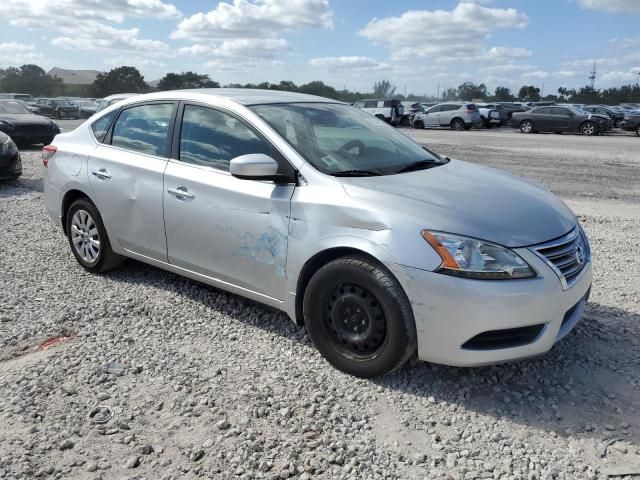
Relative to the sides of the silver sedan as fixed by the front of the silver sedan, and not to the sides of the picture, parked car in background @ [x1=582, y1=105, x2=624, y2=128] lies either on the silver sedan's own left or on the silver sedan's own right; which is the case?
on the silver sedan's own left

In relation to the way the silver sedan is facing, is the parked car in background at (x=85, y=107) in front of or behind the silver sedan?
behind

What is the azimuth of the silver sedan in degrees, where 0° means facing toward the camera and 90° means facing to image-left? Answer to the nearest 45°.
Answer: approximately 315°

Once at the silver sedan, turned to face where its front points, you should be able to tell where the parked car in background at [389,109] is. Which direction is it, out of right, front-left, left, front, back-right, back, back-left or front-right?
back-left

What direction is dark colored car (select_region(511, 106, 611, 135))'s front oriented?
to the viewer's right
